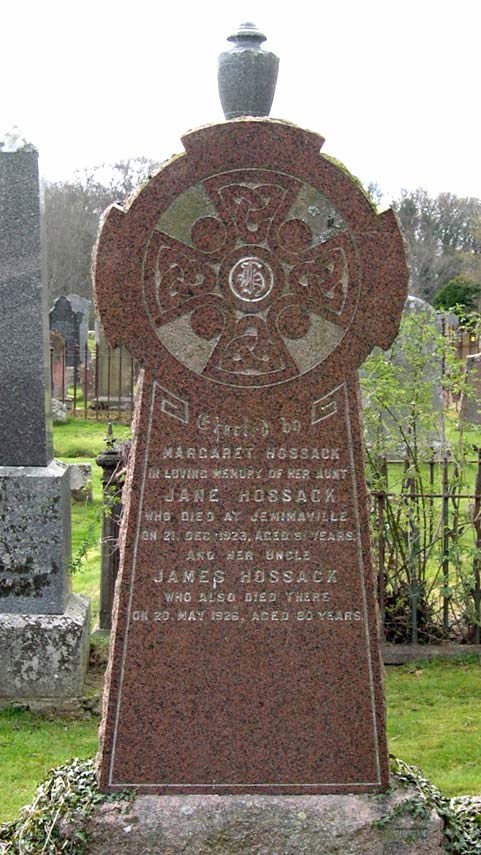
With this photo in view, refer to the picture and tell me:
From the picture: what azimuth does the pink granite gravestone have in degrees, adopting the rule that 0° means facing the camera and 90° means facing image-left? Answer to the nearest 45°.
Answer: approximately 0°

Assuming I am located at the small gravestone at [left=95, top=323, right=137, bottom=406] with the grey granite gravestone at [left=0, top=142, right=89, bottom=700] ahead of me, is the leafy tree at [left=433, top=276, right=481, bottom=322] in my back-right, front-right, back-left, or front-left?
back-left

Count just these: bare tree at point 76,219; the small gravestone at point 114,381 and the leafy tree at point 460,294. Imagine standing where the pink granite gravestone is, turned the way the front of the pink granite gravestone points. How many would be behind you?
3

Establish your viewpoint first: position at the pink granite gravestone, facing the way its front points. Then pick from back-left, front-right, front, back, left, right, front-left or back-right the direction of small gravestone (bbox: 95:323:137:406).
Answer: back

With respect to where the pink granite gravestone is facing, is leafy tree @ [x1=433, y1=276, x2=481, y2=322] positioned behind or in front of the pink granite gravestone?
behind

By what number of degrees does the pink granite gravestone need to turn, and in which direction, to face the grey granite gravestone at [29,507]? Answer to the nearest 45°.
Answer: approximately 135° to its right

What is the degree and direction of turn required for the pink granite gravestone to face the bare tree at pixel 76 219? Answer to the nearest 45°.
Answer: approximately 180°

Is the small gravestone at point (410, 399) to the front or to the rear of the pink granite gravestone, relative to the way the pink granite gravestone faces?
to the rear
